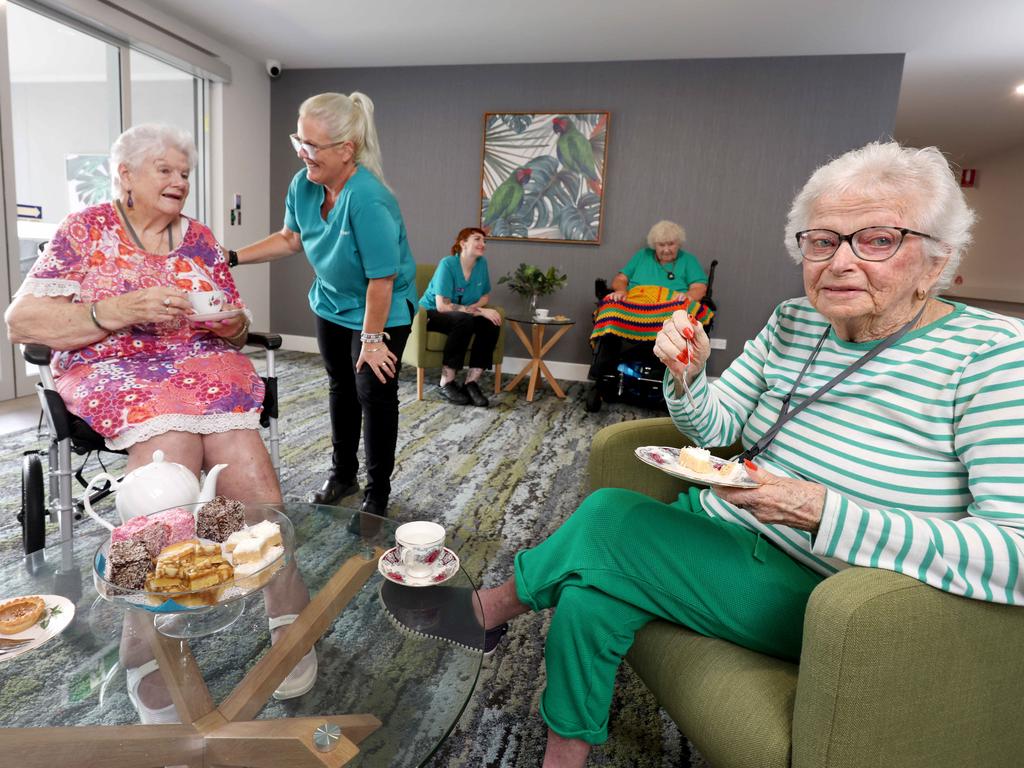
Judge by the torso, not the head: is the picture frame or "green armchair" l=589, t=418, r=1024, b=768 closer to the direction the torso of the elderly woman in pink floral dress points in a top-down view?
the green armchair

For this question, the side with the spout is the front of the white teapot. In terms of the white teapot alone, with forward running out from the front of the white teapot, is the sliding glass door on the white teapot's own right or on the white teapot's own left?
on the white teapot's own left

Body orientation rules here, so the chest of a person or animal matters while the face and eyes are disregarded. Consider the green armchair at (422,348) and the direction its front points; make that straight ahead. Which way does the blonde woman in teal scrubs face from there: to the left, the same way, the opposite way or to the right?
to the right

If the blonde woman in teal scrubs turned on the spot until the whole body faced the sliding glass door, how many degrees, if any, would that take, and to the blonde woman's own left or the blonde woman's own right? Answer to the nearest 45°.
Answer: approximately 90° to the blonde woman's own right

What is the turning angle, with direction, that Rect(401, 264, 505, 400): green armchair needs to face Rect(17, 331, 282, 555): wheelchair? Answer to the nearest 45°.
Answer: approximately 45° to its right

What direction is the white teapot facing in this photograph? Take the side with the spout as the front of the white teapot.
to the viewer's right

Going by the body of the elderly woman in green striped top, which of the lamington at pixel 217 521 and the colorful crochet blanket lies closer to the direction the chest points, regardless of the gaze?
the lamington
